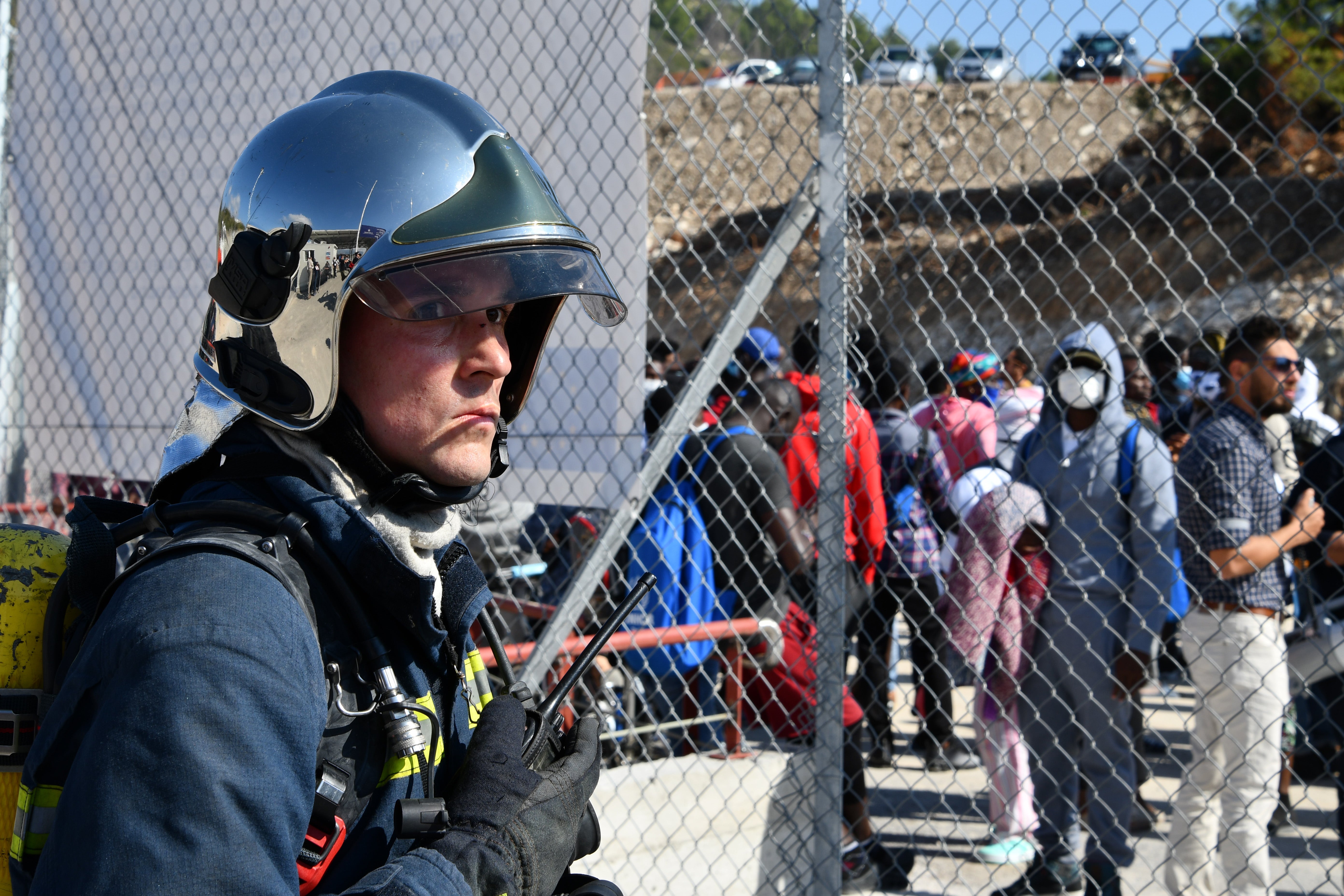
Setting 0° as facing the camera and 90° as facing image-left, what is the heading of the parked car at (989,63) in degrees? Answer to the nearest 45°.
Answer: approximately 45°

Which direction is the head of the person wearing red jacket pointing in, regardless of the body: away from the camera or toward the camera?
away from the camera

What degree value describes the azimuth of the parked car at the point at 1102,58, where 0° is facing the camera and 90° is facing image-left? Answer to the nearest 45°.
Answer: approximately 45°

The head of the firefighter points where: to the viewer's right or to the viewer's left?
to the viewer's right

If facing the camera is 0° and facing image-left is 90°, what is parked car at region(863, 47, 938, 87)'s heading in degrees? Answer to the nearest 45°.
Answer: approximately 45°

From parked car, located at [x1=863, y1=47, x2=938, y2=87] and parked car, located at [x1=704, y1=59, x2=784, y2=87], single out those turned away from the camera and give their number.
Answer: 0
